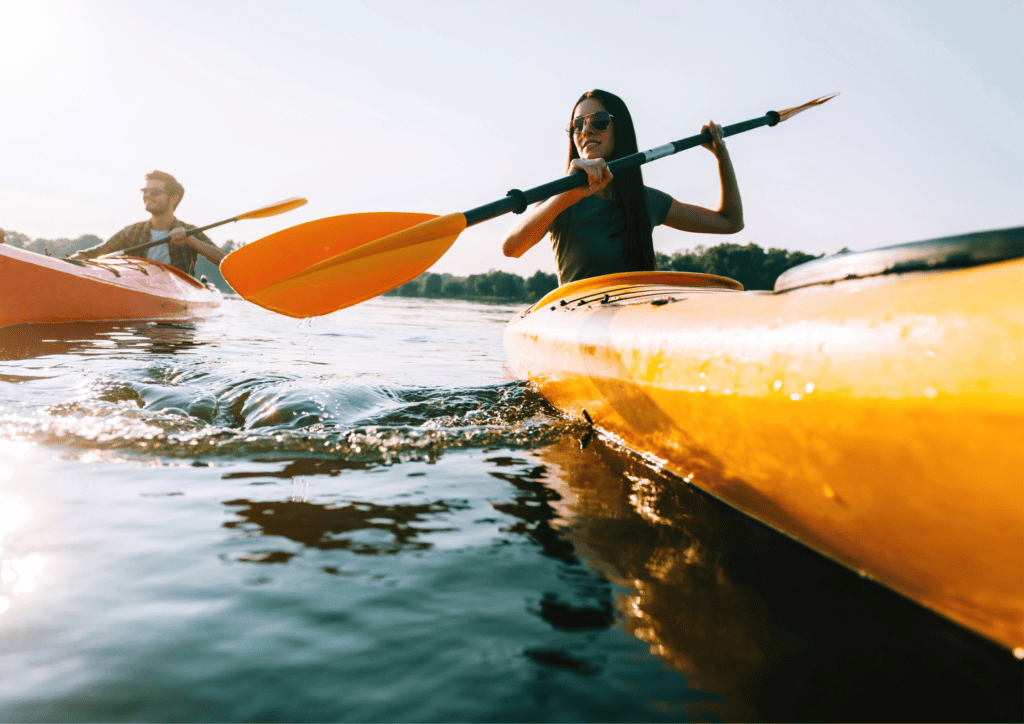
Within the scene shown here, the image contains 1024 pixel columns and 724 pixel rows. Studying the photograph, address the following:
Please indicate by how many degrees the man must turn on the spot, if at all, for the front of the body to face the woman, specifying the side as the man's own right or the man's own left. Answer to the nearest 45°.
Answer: approximately 45° to the man's own left

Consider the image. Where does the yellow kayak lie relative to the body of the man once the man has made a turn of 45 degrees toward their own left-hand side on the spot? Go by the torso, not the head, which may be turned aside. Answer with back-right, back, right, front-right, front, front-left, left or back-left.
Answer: front
